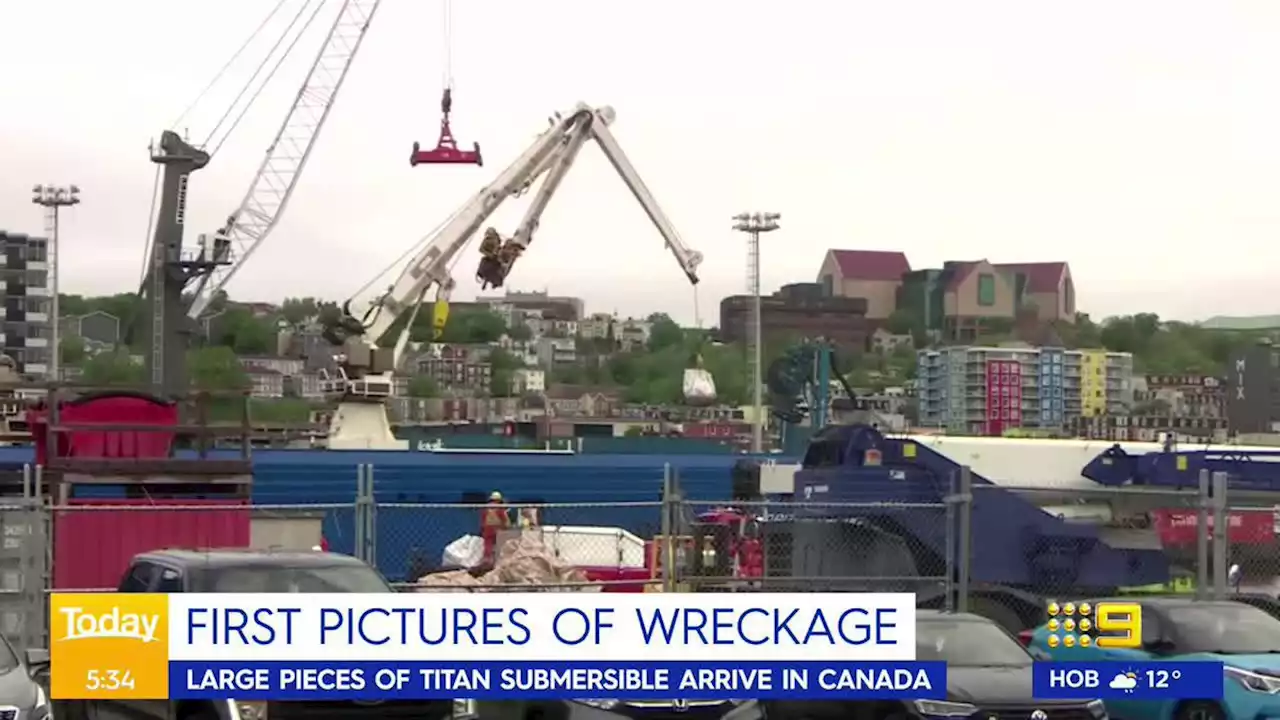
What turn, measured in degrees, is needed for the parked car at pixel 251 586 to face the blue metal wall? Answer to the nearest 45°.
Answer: approximately 135° to its left

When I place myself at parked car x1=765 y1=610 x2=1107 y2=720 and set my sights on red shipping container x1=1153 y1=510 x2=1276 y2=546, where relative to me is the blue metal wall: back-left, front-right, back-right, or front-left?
front-left

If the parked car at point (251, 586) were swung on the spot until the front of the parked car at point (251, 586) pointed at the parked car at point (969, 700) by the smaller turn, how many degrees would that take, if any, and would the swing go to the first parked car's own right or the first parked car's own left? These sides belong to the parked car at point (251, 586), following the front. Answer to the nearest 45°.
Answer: approximately 45° to the first parked car's own left

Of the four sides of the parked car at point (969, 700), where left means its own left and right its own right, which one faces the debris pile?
back

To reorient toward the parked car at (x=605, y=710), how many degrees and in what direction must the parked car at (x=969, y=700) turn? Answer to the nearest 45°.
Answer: approximately 90° to its right

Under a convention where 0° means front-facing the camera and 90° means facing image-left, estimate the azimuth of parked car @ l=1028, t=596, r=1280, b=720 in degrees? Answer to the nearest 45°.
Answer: approximately 315°

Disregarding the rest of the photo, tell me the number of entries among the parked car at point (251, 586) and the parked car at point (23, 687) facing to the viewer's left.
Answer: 0

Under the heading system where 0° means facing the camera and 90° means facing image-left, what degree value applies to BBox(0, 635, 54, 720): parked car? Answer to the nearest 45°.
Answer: approximately 315°

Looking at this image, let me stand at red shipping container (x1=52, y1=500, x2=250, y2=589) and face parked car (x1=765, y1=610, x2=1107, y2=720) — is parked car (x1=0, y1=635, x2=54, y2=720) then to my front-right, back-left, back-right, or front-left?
front-right

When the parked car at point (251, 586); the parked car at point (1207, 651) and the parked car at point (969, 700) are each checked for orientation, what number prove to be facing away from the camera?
0

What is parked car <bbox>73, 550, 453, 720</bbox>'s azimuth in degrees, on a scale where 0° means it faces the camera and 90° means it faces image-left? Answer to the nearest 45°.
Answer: approximately 315°

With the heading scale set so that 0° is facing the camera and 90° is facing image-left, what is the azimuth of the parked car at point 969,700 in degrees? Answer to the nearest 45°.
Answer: approximately 315°

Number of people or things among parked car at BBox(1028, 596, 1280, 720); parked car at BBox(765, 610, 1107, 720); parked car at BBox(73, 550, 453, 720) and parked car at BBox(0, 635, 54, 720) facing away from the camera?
0

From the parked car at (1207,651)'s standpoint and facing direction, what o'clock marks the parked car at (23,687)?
the parked car at (23,687) is roughly at 3 o'clock from the parked car at (1207,651).

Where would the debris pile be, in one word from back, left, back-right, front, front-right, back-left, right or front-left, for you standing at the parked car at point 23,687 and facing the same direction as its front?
back
